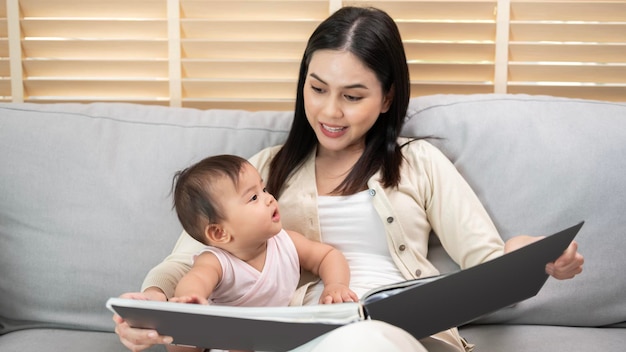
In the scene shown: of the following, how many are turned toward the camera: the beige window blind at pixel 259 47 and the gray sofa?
2

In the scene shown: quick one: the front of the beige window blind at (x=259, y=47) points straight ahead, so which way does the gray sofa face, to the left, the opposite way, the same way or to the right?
the same way

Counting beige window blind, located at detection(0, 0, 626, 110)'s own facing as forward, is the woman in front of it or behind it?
in front

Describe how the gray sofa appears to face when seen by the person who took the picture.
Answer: facing the viewer

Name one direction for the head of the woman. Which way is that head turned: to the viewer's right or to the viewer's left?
to the viewer's left

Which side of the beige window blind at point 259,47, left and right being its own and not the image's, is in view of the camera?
front
